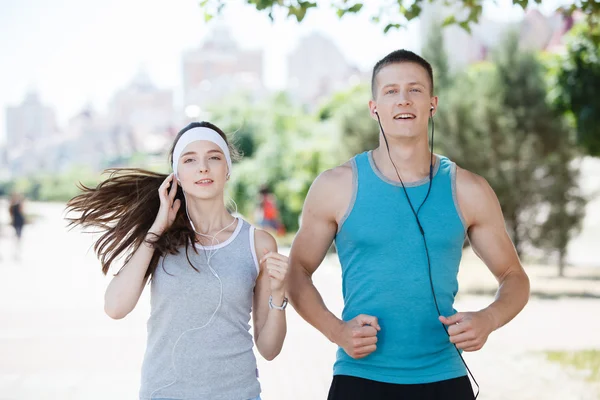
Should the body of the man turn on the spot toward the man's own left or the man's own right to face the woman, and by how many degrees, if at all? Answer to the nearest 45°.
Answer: approximately 90° to the man's own right

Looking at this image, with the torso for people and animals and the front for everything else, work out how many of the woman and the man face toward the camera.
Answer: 2

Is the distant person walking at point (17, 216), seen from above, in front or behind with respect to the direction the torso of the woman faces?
behind

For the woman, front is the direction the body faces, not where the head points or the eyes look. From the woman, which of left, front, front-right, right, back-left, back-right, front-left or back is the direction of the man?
left

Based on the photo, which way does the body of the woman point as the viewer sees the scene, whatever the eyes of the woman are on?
toward the camera

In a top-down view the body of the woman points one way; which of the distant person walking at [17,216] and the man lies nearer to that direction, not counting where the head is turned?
the man

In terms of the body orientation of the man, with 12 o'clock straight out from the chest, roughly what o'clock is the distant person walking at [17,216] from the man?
The distant person walking is roughly at 5 o'clock from the man.

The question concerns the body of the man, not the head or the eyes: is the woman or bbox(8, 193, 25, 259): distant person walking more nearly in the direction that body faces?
the woman

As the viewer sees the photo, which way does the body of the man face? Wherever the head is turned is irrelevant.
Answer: toward the camera
